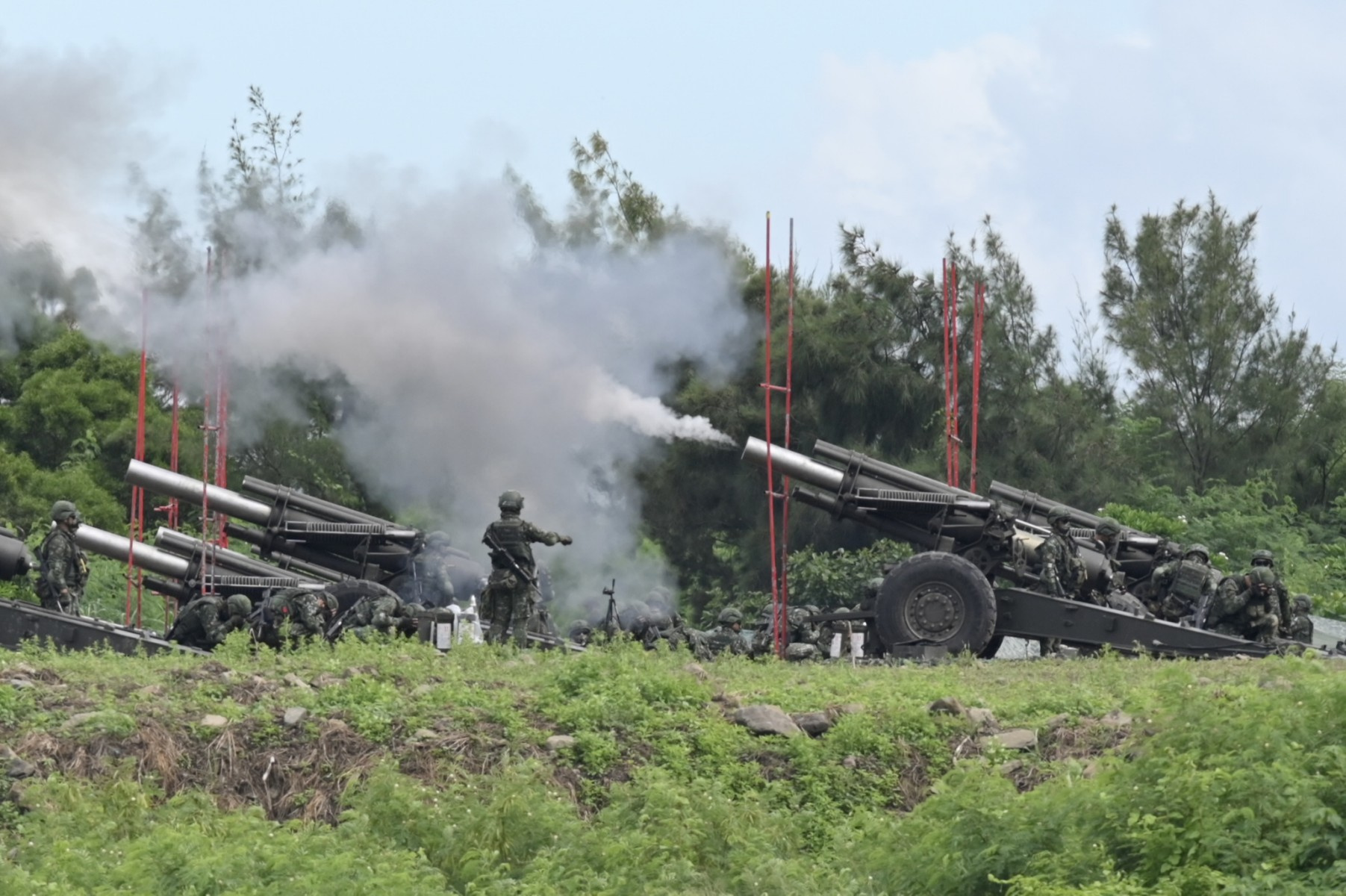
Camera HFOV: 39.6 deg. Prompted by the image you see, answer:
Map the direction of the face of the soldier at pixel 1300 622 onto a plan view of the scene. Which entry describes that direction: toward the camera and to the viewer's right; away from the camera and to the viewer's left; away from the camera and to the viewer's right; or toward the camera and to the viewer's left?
toward the camera and to the viewer's left

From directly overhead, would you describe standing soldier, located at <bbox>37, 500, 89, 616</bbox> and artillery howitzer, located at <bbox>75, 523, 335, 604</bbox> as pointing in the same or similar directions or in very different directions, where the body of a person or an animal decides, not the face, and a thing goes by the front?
very different directions

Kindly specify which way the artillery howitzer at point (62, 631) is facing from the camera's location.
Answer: facing to the left of the viewer

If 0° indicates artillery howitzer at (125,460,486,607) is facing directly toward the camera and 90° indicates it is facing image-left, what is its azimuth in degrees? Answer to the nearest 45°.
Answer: approximately 90°

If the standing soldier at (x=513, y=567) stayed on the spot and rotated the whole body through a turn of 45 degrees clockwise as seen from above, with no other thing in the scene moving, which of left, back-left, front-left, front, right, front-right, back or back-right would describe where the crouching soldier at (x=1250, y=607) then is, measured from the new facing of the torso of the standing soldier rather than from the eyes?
front-right

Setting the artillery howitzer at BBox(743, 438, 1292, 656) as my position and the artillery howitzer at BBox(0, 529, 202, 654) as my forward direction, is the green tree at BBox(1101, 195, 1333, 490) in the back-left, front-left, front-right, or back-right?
back-right

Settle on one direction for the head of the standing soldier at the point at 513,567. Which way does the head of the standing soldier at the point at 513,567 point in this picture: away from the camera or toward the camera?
away from the camera

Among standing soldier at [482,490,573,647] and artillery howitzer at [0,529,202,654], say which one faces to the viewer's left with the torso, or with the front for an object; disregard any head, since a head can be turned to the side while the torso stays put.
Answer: the artillery howitzer

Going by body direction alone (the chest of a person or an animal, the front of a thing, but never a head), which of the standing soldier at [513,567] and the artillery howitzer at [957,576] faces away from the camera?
the standing soldier

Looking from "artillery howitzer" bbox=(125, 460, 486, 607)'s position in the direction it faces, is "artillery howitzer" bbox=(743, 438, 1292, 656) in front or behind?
behind

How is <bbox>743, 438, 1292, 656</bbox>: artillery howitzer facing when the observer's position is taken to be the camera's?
facing to the left of the viewer

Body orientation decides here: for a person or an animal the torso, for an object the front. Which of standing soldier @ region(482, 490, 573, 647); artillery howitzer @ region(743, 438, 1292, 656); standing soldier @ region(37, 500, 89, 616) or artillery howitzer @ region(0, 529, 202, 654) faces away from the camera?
standing soldier @ region(482, 490, 573, 647)

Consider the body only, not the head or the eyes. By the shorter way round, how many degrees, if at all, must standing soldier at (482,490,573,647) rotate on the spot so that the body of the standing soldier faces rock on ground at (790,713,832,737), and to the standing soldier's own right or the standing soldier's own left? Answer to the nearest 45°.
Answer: approximately 135° to the standing soldier's own right

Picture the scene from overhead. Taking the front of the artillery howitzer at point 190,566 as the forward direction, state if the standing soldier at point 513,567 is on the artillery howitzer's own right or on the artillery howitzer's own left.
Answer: on the artillery howitzer's own left
